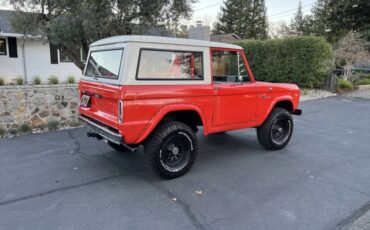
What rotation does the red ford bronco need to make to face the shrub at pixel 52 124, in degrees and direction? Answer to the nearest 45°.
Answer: approximately 90° to its left

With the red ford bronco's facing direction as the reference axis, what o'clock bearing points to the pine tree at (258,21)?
The pine tree is roughly at 11 o'clock from the red ford bronco.

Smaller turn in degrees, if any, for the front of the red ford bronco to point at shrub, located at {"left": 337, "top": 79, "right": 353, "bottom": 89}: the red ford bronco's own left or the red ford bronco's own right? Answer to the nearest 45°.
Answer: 0° — it already faces it

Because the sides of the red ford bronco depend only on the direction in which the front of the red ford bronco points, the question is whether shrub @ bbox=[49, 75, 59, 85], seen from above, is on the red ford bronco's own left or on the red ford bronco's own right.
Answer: on the red ford bronco's own left

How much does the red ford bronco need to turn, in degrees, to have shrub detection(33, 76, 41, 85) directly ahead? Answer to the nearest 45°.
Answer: approximately 90° to its left

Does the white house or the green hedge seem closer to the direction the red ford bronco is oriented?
the green hedge

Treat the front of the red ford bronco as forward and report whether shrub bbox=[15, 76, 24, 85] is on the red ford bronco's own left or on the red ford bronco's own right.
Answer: on the red ford bronco's own left

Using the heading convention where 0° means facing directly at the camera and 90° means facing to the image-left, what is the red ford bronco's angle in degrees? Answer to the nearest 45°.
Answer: approximately 225°
